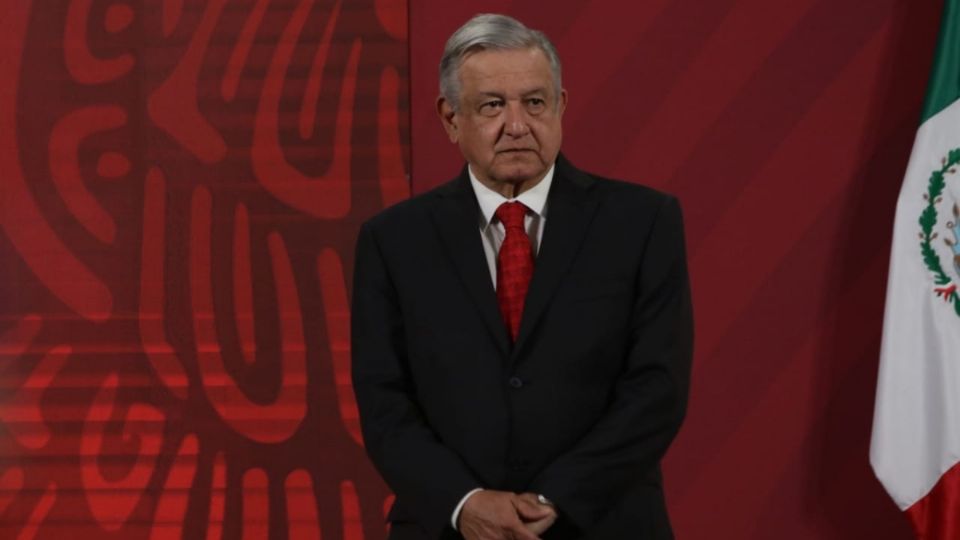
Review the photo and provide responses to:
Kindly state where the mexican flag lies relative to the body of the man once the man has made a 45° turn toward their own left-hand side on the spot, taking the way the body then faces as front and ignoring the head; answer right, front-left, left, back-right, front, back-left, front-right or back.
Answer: left

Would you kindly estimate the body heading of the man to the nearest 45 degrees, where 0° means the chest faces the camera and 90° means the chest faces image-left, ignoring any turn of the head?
approximately 0°
